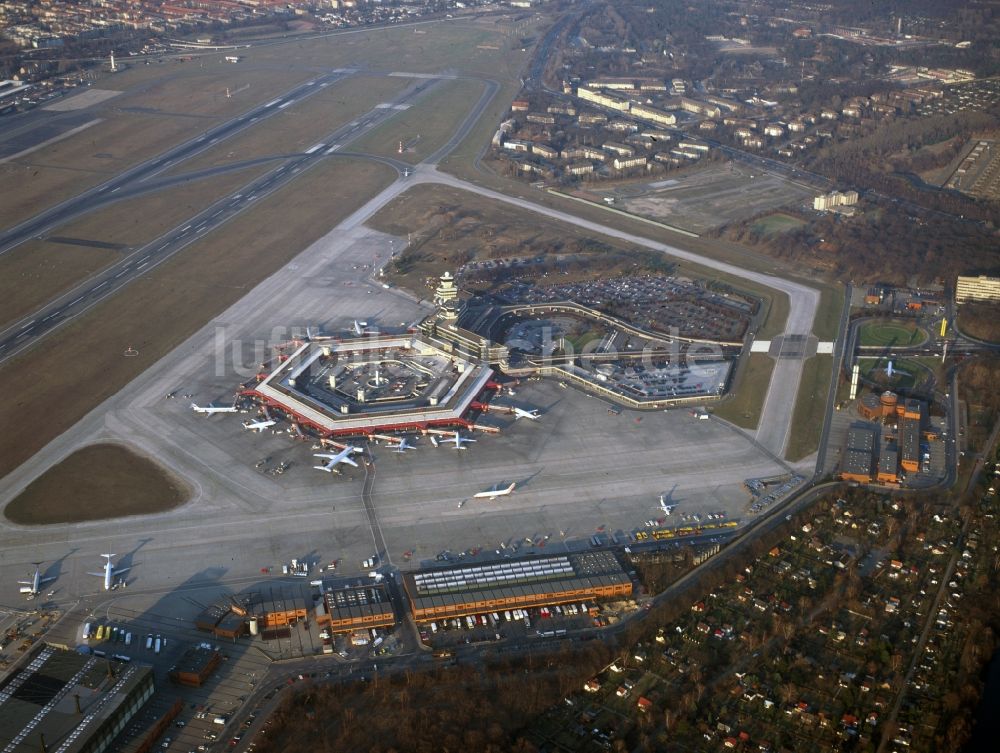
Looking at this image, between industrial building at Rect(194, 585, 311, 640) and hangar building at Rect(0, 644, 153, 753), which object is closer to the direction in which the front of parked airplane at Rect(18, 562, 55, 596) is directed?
the hangar building

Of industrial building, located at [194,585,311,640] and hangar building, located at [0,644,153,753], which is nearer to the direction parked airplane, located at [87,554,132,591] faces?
the hangar building

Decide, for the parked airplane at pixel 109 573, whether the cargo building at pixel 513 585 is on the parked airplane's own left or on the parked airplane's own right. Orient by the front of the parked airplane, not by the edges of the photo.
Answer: on the parked airplane's own left

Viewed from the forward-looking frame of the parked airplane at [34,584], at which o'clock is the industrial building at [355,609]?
The industrial building is roughly at 10 o'clock from the parked airplane.

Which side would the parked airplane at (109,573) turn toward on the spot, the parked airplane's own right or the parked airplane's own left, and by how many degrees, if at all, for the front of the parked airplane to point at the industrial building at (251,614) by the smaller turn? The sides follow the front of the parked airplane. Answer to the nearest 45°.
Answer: approximately 45° to the parked airplane's own left

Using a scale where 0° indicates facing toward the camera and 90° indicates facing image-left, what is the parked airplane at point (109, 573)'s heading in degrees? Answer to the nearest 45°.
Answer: approximately 0°

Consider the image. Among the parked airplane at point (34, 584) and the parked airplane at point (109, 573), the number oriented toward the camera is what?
2

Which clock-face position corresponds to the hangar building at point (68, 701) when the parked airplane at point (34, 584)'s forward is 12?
The hangar building is roughly at 12 o'clock from the parked airplane.

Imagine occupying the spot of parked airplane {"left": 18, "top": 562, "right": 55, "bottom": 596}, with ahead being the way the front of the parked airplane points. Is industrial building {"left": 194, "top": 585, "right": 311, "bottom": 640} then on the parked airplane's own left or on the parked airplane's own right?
on the parked airplane's own left

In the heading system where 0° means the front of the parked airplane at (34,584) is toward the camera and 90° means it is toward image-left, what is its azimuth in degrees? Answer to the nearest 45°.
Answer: approximately 0°

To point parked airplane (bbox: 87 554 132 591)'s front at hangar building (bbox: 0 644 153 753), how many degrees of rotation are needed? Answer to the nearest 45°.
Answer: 0° — it already faces it
